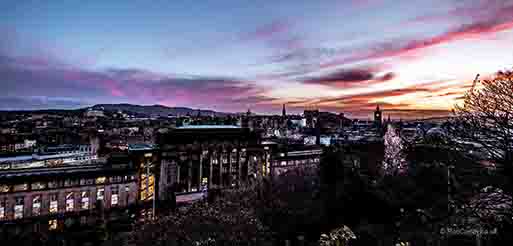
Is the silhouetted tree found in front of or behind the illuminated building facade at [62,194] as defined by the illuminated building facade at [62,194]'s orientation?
in front
